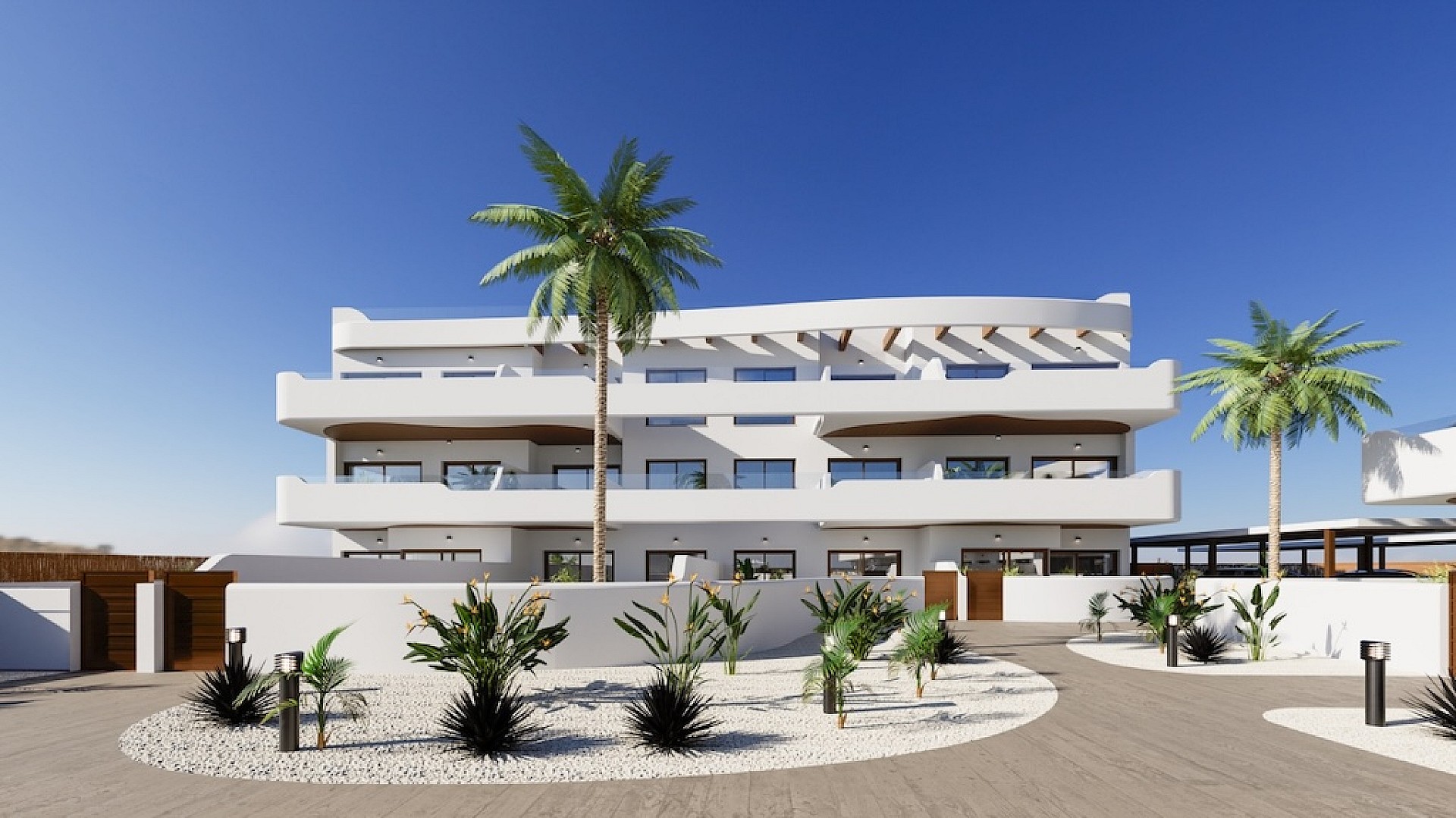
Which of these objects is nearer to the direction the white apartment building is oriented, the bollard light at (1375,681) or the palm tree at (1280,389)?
the bollard light

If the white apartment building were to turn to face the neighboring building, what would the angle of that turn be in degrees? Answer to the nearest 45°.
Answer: approximately 45° to its left

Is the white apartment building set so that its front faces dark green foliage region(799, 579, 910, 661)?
yes

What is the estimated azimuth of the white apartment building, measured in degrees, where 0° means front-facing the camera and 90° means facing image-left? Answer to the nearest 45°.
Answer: approximately 0°
